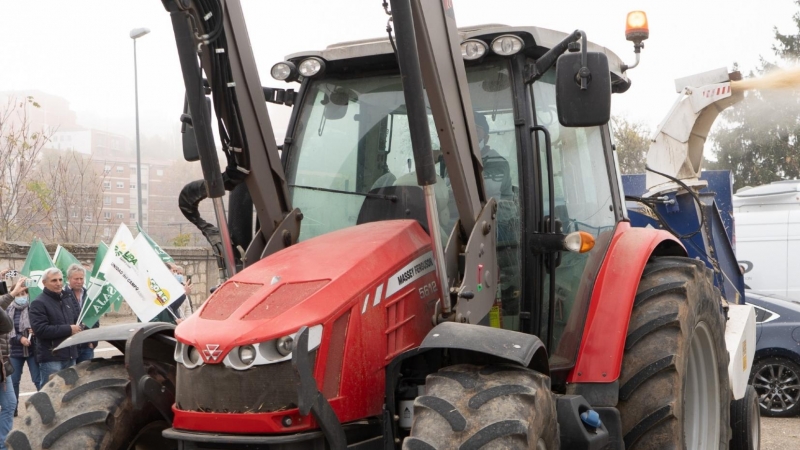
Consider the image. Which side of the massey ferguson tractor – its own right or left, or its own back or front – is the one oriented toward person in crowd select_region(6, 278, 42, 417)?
right

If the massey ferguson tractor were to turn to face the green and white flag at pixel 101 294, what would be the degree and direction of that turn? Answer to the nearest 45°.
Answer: approximately 90° to its right

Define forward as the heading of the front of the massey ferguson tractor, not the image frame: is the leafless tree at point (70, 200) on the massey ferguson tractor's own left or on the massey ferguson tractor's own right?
on the massey ferguson tractor's own right

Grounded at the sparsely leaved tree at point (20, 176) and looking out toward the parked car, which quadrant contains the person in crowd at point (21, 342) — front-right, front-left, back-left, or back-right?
front-right

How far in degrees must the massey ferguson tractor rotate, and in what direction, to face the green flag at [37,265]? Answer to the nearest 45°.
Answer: approximately 90° to its right

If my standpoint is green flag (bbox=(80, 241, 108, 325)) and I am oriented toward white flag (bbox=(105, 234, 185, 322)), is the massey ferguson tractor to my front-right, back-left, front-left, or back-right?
front-right

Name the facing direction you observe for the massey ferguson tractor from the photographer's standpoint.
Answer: facing the viewer and to the left of the viewer

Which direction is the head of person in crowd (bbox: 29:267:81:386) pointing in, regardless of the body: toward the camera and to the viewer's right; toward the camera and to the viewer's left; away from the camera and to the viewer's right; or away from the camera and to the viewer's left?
toward the camera and to the viewer's right

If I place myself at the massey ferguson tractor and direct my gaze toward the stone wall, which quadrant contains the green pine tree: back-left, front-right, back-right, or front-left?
front-right

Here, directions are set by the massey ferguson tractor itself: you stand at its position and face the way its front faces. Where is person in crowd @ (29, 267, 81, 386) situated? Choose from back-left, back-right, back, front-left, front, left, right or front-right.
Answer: right

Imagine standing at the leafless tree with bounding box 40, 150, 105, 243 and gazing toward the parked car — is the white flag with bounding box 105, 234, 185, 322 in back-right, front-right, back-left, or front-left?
front-right
